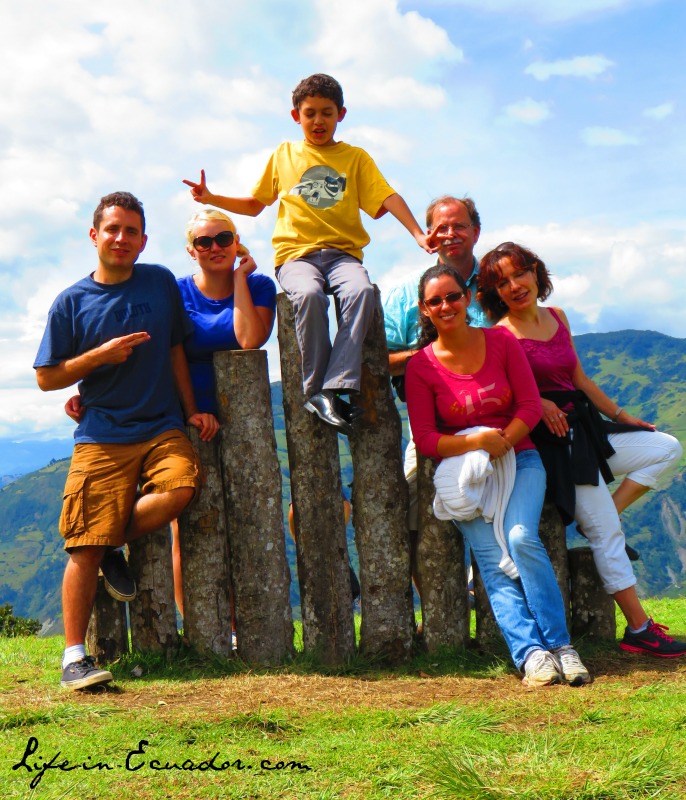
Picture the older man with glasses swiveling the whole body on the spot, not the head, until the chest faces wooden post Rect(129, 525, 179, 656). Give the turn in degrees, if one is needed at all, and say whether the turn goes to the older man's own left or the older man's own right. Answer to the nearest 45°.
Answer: approximately 90° to the older man's own right

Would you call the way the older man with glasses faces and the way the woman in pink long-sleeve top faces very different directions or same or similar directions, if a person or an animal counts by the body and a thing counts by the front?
same or similar directions

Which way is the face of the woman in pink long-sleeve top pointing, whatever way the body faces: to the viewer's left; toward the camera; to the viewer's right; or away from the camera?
toward the camera

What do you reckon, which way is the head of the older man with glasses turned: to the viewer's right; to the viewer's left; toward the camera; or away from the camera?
toward the camera

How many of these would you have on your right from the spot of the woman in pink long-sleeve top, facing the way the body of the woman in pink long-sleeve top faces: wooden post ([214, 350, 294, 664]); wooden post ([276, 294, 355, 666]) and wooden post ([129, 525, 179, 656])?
3

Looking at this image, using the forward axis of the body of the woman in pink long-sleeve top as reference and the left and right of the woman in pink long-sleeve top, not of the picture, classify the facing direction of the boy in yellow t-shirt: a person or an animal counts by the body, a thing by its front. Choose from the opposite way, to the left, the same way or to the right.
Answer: the same way

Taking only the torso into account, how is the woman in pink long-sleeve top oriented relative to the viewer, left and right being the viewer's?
facing the viewer

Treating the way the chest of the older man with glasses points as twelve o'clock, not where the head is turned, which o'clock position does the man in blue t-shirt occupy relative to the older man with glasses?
The man in blue t-shirt is roughly at 2 o'clock from the older man with glasses.

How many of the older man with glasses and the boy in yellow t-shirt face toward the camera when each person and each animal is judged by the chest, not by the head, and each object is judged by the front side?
2

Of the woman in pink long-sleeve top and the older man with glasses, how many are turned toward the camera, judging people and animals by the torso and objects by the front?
2

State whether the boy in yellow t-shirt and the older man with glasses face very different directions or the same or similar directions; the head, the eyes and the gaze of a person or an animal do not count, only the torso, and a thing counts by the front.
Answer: same or similar directions

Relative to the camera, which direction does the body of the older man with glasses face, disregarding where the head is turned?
toward the camera

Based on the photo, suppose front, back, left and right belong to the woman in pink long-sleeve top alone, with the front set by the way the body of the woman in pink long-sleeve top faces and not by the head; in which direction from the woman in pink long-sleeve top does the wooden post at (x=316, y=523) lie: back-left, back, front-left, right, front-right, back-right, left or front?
right

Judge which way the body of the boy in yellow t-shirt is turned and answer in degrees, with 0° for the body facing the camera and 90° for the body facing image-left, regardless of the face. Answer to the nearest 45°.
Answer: approximately 0°
